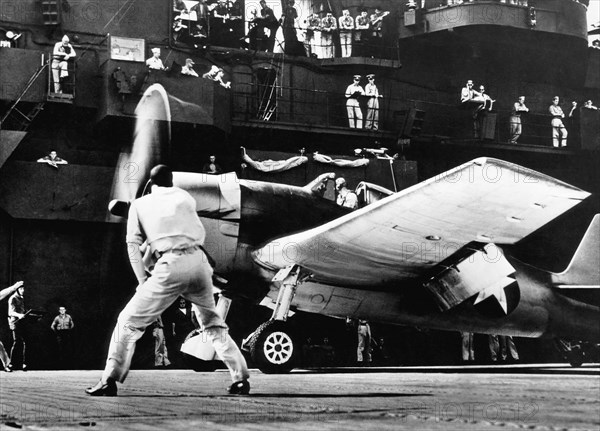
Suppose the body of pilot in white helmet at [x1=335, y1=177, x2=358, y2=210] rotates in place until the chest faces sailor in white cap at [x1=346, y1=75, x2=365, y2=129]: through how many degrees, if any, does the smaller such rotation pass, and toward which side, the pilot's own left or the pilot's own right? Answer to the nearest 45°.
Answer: approximately 135° to the pilot's own right

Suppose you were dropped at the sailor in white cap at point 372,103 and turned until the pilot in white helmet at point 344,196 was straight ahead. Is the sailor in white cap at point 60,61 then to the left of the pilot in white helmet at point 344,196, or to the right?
right

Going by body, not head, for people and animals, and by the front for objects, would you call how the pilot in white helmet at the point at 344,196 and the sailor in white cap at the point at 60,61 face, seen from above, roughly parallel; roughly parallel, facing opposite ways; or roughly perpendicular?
roughly perpendicular

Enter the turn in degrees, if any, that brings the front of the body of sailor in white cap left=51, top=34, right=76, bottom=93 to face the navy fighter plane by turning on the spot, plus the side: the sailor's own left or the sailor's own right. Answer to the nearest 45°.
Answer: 0° — they already face it

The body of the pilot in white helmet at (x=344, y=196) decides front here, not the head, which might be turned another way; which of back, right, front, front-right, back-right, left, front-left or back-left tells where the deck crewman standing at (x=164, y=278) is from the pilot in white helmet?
front-left

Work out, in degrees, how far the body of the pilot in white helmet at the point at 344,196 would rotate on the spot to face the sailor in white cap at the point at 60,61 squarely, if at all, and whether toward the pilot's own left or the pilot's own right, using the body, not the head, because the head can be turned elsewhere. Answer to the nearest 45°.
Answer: approximately 90° to the pilot's own right

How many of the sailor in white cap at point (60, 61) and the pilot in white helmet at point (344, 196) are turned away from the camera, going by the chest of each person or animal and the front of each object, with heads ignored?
0

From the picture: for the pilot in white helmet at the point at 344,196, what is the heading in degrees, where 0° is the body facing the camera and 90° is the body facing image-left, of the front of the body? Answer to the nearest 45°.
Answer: approximately 45°

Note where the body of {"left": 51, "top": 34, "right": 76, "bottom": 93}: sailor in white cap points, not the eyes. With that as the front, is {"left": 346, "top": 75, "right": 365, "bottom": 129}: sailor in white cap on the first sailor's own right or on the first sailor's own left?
on the first sailor's own left

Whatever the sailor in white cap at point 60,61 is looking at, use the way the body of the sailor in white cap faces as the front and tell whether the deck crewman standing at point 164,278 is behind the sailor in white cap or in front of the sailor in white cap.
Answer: in front
